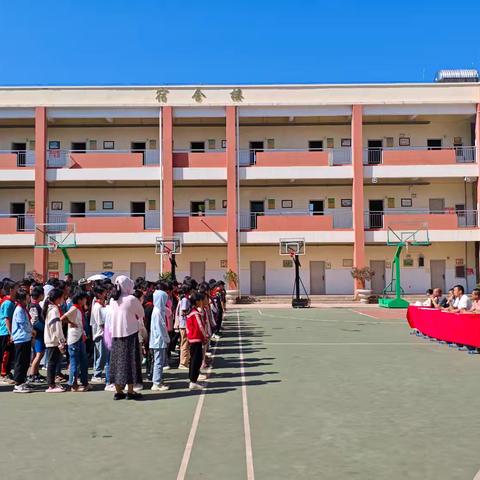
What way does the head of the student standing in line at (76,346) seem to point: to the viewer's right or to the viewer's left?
to the viewer's right

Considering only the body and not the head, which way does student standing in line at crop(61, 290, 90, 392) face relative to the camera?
to the viewer's right

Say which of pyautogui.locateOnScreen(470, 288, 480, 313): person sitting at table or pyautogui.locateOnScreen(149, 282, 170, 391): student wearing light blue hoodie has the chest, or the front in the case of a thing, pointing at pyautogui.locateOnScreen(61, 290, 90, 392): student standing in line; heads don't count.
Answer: the person sitting at table

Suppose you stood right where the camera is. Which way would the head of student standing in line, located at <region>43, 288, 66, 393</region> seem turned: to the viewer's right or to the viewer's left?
to the viewer's right

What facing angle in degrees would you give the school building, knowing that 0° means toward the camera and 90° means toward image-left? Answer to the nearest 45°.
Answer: approximately 0°

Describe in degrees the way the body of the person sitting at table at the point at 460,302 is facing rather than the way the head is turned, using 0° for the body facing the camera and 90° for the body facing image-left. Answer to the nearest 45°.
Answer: approximately 45°

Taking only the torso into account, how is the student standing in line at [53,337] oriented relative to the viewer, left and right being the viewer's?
facing to the right of the viewer

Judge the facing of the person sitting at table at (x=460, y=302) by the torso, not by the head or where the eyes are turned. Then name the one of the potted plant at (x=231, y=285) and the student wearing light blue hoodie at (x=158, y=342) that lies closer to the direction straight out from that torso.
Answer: the student wearing light blue hoodie

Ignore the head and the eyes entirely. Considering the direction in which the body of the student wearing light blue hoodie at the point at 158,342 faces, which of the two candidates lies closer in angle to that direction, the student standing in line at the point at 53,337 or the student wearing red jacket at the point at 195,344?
the student wearing red jacket

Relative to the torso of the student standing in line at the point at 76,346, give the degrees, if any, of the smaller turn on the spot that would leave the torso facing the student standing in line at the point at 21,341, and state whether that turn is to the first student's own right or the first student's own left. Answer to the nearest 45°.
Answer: approximately 180°

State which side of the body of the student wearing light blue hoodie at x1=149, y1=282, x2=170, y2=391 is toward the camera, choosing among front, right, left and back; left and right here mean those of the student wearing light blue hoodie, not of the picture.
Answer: right

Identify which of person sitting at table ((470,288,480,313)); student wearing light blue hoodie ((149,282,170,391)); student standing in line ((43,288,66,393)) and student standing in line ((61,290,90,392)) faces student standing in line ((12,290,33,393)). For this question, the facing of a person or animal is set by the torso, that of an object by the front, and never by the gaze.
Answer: the person sitting at table
